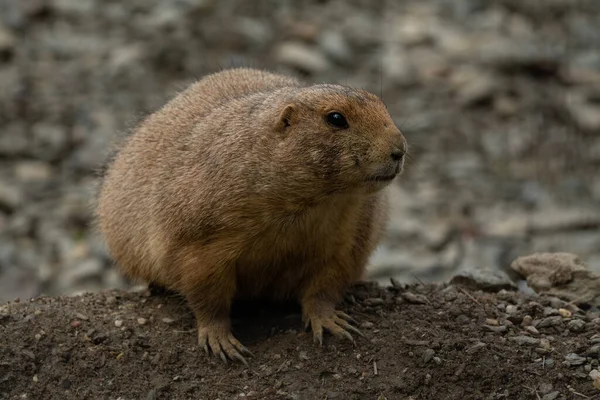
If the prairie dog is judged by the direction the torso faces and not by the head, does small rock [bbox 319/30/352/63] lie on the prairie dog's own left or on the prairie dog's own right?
on the prairie dog's own left

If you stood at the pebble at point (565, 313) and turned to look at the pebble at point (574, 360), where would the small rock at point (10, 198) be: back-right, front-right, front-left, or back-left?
back-right

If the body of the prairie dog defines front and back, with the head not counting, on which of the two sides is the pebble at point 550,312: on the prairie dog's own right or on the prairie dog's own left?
on the prairie dog's own left

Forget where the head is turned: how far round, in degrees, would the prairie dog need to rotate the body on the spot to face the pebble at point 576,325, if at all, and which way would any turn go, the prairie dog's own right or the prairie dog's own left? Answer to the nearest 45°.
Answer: approximately 45° to the prairie dog's own left

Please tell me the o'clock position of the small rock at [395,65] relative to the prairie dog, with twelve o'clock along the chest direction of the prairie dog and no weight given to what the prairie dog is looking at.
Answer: The small rock is roughly at 8 o'clock from the prairie dog.

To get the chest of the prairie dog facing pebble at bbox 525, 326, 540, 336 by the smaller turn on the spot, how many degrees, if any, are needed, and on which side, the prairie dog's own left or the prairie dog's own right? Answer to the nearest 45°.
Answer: approximately 45° to the prairie dog's own left

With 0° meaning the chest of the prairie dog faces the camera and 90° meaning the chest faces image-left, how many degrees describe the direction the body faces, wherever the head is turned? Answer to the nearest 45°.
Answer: approximately 315°

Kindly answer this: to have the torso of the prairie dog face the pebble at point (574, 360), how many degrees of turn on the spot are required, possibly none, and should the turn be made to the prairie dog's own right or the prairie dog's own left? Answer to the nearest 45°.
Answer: approximately 45° to the prairie dog's own left

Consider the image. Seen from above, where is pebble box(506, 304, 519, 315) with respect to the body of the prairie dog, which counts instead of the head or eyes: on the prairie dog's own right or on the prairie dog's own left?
on the prairie dog's own left

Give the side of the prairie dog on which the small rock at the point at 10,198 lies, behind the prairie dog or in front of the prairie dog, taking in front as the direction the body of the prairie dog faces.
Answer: behind

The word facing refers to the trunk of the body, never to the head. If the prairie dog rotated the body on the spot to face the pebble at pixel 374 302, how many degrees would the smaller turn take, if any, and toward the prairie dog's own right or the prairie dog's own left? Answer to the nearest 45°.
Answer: approximately 90° to the prairie dog's own left

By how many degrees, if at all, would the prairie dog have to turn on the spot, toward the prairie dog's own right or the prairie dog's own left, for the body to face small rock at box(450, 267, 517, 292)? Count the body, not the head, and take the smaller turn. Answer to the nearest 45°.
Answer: approximately 90° to the prairie dog's own left

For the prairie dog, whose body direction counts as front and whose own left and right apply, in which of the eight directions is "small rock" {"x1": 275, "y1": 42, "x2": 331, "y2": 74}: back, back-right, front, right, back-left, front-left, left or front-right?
back-left
